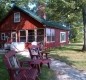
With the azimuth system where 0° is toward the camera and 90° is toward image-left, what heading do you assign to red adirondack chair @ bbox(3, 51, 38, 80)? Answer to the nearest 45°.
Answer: approximately 315°

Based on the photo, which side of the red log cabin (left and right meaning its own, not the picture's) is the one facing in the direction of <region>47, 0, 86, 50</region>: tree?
left

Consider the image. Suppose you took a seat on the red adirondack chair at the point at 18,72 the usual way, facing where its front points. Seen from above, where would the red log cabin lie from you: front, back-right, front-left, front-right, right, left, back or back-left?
back-left

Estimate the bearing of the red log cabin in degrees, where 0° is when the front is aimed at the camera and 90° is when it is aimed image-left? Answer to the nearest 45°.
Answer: approximately 45°
